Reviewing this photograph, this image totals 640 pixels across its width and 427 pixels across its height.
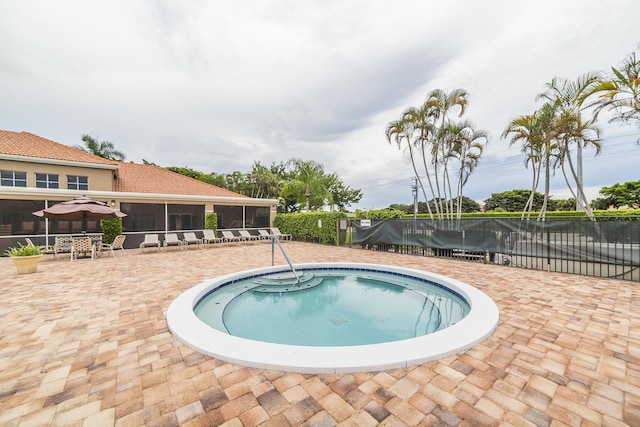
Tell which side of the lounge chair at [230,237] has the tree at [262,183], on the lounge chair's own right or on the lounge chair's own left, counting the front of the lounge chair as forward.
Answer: on the lounge chair's own left

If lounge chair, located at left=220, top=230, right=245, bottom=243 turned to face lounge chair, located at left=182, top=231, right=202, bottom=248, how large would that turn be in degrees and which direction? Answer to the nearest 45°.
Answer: approximately 90° to its right

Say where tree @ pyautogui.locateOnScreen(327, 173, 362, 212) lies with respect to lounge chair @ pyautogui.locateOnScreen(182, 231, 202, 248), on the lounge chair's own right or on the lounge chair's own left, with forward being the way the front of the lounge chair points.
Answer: on the lounge chair's own left

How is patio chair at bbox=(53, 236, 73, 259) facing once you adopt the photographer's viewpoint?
facing away from the viewer and to the right of the viewer

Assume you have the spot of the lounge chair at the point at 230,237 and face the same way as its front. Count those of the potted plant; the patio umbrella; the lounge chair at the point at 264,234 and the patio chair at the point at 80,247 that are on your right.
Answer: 3

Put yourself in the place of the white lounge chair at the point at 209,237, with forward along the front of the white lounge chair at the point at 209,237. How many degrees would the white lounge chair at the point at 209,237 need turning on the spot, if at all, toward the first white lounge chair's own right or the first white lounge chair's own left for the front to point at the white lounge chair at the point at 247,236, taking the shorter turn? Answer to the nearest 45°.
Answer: approximately 45° to the first white lounge chair's own left

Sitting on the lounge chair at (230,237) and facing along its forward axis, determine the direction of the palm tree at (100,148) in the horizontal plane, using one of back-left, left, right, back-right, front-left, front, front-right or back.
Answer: back

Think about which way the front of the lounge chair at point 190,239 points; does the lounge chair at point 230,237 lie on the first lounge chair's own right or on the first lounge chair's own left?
on the first lounge chair's own left
